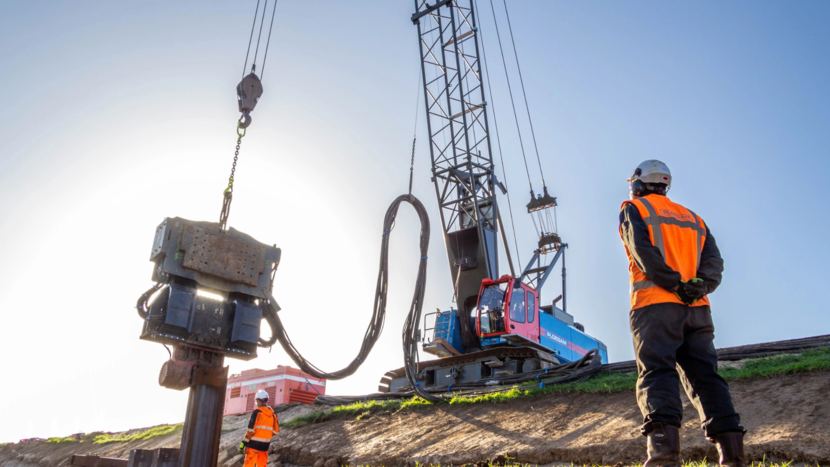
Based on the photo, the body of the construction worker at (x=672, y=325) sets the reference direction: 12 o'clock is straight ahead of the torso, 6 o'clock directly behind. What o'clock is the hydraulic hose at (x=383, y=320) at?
The hydraulic hose is roughly at 12 o'clock from the construction worker.

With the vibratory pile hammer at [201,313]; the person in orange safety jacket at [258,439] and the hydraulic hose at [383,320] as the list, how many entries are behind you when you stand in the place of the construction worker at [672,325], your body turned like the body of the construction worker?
0

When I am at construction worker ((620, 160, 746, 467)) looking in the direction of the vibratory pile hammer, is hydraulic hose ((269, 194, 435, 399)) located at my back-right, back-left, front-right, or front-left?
front-right

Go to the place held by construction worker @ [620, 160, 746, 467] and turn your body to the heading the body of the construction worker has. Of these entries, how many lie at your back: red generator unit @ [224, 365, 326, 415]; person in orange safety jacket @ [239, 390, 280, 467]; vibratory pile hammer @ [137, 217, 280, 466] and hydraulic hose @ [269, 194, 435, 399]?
0

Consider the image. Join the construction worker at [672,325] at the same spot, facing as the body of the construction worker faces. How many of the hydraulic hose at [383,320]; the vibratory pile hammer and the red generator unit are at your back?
0

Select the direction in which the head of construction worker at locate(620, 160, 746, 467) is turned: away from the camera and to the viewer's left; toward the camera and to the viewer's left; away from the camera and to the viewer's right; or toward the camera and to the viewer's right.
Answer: away from the camera and to the viewer's left

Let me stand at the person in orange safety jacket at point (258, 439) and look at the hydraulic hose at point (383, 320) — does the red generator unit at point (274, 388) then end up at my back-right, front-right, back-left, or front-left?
front-left

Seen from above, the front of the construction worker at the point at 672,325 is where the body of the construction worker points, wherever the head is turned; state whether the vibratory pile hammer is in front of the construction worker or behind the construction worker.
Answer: in front

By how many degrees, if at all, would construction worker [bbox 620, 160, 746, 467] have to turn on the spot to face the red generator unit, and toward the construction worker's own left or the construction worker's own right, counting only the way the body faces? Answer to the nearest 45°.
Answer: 0° — they already face it

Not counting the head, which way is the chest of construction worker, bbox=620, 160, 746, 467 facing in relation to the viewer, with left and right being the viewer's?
facing away from the viewer and to the left of the viewer

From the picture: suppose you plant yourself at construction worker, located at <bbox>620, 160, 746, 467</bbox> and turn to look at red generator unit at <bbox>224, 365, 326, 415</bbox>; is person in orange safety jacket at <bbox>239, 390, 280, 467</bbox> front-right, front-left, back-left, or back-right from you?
front-left
